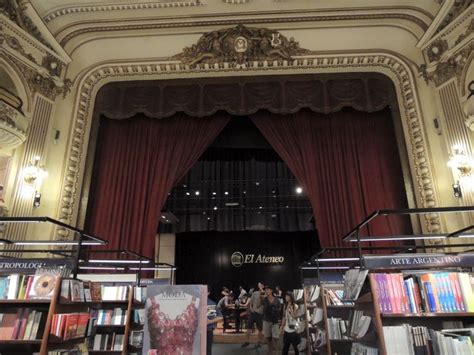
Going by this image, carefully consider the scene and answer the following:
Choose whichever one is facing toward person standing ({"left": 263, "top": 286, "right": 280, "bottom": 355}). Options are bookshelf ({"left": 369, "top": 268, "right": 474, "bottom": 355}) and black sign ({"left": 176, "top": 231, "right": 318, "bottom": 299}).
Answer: the black sign

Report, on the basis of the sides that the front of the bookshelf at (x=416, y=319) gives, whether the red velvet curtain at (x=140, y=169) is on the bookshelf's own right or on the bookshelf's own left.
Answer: on the bookshelf's own right

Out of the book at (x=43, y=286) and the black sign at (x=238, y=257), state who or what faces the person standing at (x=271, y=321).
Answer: the black sign

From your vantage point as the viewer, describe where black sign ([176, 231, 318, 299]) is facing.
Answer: facing the viewer

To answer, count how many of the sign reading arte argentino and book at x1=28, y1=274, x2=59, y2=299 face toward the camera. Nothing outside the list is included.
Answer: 2

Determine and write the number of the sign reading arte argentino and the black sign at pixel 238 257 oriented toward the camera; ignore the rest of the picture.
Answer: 2

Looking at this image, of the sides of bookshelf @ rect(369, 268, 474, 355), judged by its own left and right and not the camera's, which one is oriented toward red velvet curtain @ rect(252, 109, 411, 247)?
back

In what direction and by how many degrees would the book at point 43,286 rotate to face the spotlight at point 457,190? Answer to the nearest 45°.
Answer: approximately 90° to its left

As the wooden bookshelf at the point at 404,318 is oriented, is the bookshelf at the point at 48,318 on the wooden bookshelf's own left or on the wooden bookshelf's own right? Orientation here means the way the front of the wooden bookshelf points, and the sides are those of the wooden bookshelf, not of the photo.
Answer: on the wooden bookshelf's own right

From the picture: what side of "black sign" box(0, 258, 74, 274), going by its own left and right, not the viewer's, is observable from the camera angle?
front

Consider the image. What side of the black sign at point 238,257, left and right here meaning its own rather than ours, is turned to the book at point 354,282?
front
